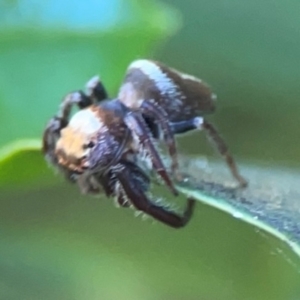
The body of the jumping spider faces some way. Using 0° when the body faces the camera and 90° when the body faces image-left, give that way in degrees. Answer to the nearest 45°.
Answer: approximately 45°
